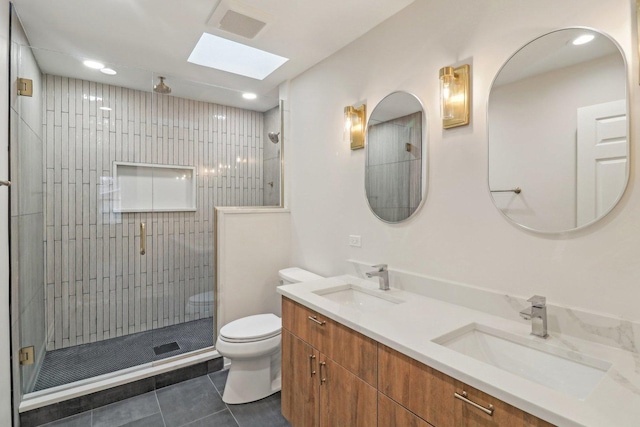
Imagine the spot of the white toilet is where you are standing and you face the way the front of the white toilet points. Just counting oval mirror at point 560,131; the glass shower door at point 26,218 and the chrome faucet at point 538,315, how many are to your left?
2

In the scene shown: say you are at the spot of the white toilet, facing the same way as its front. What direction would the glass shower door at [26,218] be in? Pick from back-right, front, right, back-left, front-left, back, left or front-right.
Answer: front-right
